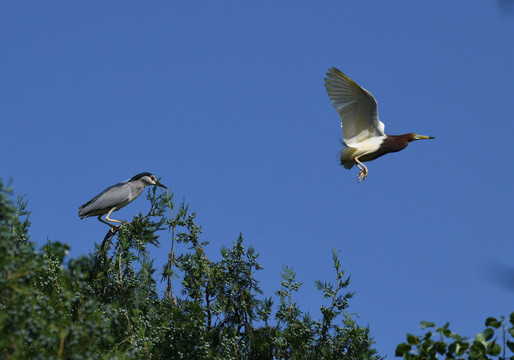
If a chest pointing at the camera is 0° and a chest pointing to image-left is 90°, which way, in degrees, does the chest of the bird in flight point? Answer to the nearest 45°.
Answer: approximately 270°

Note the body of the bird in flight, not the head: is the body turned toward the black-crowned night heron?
no

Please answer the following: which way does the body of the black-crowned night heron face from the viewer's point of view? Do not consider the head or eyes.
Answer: to the viewer's right

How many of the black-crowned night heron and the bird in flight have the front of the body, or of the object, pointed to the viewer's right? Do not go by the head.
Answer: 2

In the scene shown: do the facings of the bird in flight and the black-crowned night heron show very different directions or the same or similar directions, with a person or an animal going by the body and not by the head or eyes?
same or similar directions

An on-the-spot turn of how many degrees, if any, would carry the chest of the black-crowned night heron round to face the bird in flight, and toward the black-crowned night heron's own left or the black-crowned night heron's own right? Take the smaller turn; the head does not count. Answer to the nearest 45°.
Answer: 0° — it already faces it
